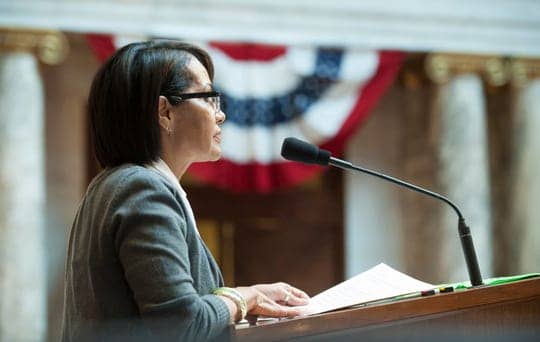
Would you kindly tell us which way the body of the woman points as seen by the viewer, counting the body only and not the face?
to the viewer's right

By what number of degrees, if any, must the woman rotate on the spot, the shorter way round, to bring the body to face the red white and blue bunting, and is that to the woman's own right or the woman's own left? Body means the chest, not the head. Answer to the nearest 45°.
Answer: approximately 90° to the woman's own left

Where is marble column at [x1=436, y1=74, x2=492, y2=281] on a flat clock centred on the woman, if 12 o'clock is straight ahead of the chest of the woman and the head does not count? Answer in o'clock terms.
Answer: The marble column is roughly at 10 o'clock from the woman.

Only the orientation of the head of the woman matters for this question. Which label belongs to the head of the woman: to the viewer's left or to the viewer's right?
to the viewer's right

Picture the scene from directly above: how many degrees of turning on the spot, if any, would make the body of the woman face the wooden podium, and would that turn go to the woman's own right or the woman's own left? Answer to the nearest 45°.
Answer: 0° — they already face it

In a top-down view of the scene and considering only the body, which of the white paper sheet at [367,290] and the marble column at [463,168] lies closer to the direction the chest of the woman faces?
the white paper sheet

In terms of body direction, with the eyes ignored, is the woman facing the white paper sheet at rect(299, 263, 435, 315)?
yes

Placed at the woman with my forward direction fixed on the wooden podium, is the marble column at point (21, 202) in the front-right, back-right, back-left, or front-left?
back-left
